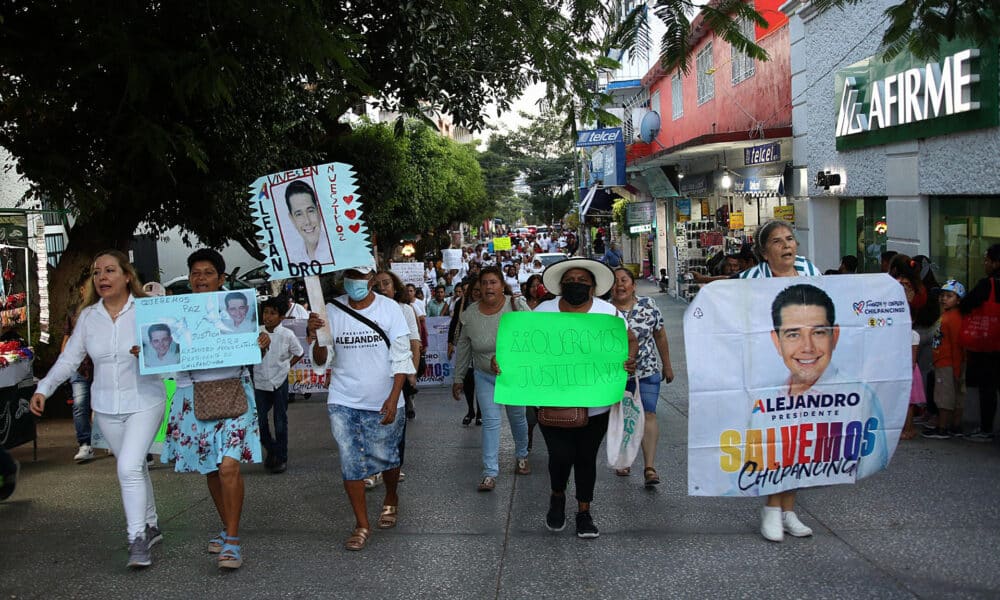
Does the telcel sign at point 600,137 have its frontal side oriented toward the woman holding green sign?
yes

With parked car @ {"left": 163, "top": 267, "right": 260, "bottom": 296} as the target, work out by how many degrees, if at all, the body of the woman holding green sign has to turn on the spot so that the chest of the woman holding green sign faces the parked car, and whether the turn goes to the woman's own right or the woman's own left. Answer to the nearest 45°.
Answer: approximately 135° to the woman's own right

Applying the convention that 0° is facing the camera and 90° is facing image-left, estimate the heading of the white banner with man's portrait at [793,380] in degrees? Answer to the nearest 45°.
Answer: approximately 0°

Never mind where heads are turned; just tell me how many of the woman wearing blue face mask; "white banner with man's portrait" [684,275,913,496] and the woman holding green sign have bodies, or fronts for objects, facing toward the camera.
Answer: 3

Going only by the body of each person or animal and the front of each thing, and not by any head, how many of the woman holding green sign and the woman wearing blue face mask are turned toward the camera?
2

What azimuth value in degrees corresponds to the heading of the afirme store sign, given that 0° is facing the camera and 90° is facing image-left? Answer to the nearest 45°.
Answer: approximately 45°

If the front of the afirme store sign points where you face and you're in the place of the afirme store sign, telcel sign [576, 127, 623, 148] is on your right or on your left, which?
on your right

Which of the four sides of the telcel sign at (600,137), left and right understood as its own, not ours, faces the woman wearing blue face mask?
front

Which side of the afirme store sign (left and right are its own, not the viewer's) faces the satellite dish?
right

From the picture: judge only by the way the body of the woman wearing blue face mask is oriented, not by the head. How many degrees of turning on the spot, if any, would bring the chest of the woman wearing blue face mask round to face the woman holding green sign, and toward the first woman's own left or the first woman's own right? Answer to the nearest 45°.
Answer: approximately 90° to the first woman's own left
